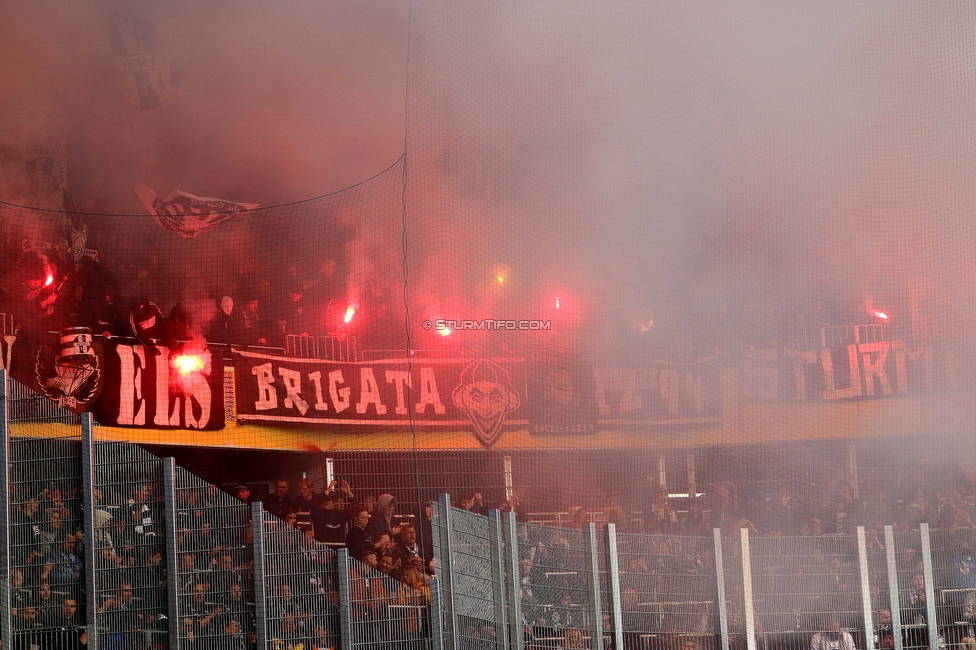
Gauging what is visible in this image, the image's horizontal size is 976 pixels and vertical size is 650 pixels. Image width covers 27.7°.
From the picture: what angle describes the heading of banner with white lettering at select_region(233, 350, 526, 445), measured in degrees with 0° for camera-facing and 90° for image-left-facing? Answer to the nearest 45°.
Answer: approximately 0°

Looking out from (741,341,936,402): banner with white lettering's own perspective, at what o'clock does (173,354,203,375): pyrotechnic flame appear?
The pyrotechnic flame is roughly at 2 o'clock from the banner with white lettering.

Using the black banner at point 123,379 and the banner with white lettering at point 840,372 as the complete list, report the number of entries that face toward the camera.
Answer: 2

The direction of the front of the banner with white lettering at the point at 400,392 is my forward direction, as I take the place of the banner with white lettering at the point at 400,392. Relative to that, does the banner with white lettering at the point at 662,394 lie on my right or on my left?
on my left

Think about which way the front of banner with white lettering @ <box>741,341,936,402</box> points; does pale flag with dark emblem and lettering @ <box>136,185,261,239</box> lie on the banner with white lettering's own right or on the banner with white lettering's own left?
on the banner with white lettering's own right

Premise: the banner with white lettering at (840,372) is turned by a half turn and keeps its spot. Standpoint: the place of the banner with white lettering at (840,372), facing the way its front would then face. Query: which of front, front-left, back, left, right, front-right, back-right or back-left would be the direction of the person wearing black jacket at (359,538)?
back-left

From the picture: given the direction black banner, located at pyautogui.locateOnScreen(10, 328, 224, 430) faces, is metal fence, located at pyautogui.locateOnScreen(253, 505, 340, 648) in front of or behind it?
in front

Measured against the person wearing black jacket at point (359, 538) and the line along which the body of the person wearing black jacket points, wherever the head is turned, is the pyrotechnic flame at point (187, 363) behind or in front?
behind

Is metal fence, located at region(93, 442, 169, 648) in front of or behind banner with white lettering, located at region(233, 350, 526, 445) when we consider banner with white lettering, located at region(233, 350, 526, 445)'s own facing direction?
in front

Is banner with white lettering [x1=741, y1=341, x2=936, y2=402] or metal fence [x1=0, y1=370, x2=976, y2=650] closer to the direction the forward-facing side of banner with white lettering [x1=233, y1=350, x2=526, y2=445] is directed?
the metal fence

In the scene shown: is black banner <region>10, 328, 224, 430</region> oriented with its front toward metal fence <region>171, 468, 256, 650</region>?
yes
